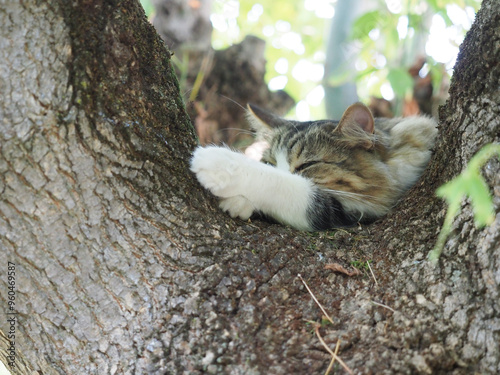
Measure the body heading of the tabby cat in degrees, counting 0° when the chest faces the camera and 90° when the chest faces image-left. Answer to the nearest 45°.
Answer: approximately 45°

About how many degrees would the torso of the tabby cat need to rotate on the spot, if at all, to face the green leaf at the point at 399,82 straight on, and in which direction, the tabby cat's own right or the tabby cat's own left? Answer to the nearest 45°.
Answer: approximately 180°
